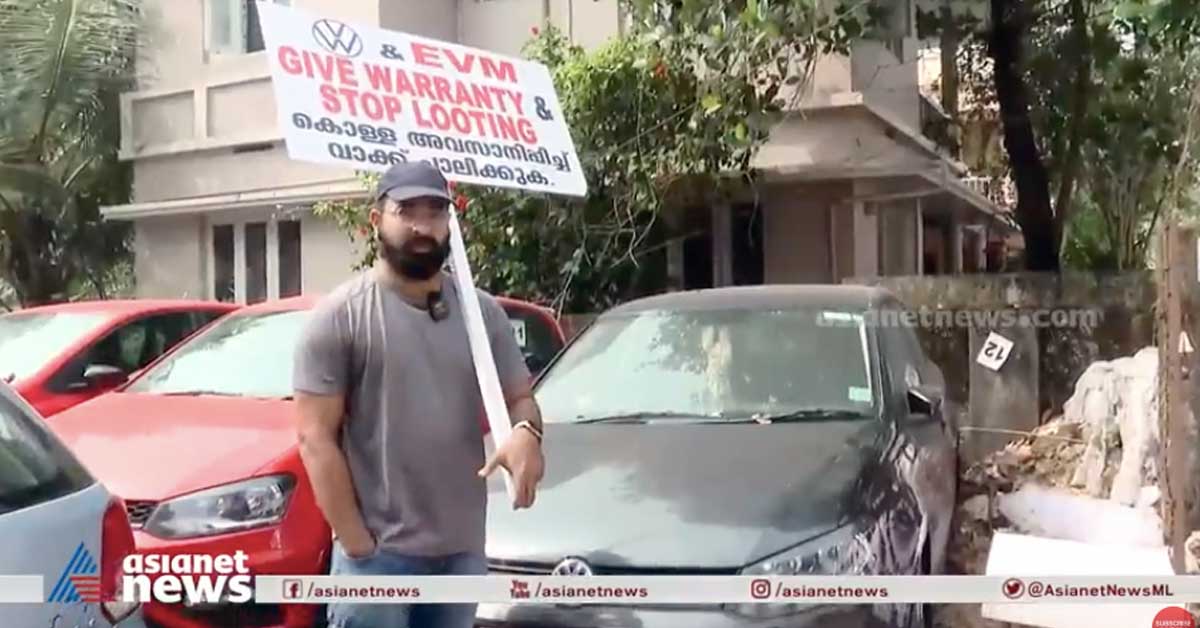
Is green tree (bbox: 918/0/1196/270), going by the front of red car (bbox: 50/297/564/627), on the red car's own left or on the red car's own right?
on the red car's own left

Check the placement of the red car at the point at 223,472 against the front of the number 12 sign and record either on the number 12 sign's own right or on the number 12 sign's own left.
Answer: on the number 12 sign's own right

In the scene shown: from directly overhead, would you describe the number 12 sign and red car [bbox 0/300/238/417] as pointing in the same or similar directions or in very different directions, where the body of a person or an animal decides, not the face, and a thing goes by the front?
same or similar directions

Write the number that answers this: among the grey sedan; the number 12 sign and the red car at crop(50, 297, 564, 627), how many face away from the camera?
0

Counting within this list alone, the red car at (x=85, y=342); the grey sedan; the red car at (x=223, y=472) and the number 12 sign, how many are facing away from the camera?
0

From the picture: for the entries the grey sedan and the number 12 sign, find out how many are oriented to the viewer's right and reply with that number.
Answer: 0

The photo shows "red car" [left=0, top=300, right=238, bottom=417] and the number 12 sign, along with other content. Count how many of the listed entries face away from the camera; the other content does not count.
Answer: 0

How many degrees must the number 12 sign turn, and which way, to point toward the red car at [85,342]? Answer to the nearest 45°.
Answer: approximately 90° to its right

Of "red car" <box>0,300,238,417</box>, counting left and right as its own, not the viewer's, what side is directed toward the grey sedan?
left

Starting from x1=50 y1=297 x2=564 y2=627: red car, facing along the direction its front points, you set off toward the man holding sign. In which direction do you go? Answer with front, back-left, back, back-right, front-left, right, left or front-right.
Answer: left

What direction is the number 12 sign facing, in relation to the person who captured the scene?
facing the viewer

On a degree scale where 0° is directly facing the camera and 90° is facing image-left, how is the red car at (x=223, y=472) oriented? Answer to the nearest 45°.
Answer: approximately 45°
